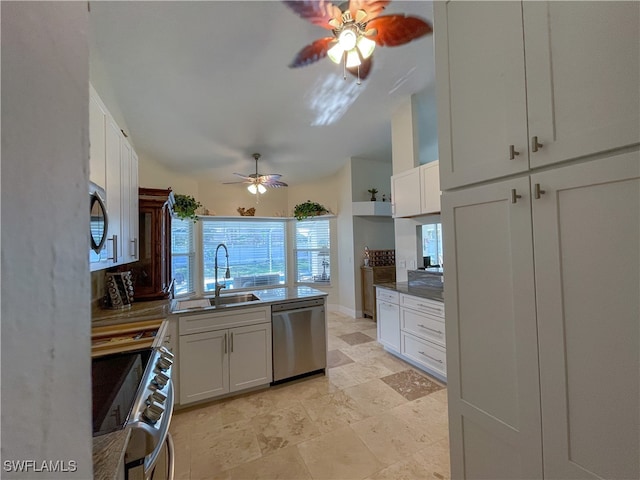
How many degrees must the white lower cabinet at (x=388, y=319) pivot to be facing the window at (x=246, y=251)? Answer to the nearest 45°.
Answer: approximately 90° to its right

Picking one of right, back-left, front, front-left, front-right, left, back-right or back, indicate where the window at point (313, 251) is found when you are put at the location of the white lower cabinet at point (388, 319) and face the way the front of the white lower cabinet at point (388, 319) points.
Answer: right

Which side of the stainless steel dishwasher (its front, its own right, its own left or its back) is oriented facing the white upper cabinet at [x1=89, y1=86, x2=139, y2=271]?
right

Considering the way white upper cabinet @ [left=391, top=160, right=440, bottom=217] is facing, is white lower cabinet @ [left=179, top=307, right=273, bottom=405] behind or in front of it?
in front

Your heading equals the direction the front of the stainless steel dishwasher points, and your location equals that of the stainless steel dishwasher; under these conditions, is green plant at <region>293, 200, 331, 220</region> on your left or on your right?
on your left

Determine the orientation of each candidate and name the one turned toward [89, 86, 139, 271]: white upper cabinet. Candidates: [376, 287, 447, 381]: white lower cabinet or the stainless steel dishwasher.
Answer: the white lower cabinet

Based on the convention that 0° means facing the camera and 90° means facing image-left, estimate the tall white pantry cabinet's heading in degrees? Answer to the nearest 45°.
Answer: approximately 45°

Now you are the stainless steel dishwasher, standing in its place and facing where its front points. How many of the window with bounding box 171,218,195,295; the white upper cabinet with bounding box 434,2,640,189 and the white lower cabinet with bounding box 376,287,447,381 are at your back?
1

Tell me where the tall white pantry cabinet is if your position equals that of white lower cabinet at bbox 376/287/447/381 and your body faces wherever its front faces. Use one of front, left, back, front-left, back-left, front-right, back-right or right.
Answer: front-left

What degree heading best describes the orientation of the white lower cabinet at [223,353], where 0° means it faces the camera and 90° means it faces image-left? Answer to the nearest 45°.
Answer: approximately 315°

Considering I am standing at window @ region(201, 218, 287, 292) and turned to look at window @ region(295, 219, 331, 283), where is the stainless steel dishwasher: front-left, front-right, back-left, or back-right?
front-right

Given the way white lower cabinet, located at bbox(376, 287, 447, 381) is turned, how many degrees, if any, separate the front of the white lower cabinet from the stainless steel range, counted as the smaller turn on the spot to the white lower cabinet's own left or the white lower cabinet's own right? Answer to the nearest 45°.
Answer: approximately 45° to the white lower cabinet's own left

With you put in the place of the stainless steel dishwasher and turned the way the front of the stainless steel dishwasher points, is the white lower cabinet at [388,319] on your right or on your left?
on your left

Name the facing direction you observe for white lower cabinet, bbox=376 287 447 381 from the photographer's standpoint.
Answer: facing the viewer and to the left of the viewer

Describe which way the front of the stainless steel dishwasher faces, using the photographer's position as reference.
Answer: facing the viewer and to the right of the viewer

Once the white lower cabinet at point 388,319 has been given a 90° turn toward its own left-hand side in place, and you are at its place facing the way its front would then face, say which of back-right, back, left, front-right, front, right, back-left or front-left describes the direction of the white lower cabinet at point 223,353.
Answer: right
